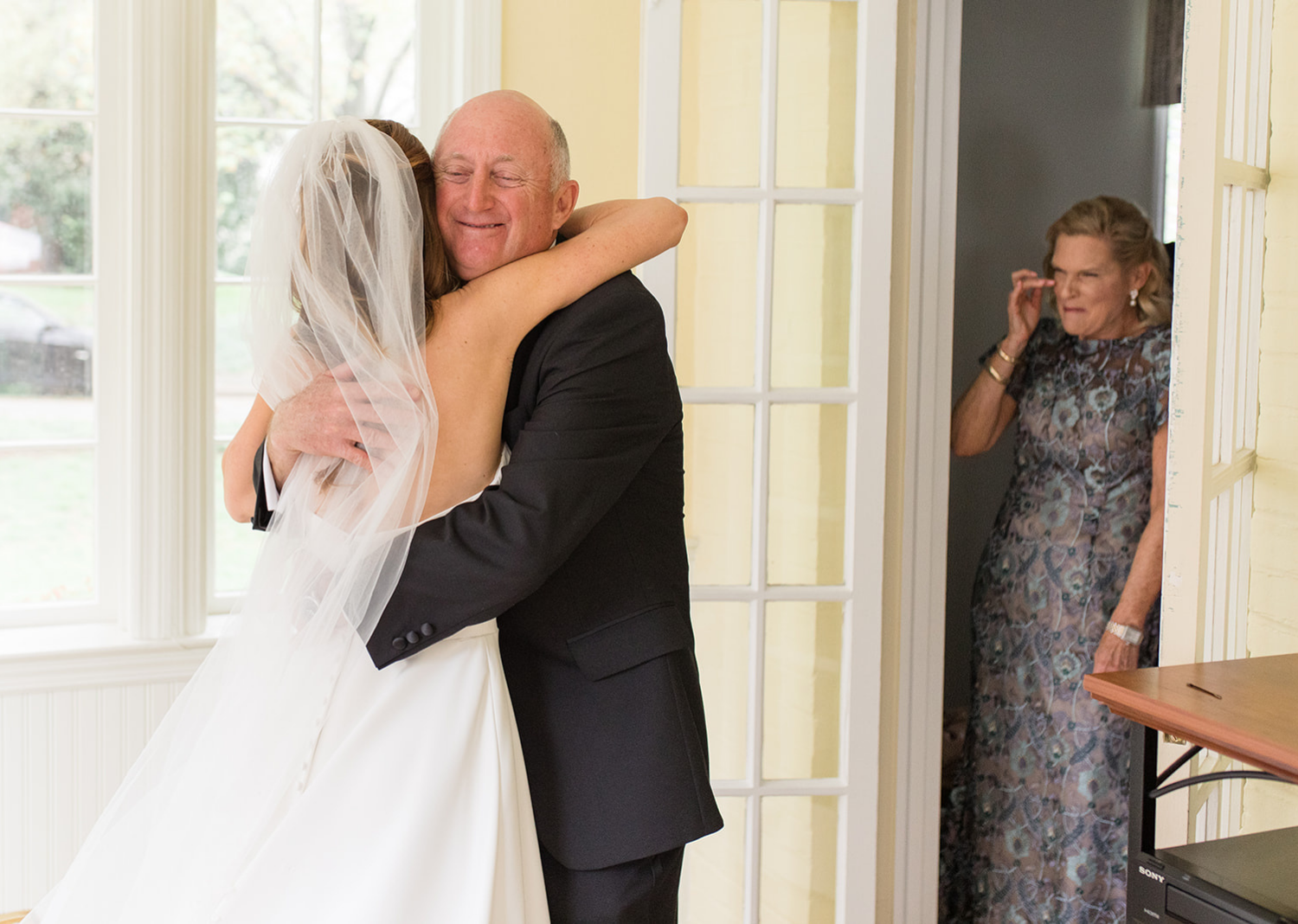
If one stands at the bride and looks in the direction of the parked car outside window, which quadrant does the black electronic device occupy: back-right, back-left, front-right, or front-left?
back-right

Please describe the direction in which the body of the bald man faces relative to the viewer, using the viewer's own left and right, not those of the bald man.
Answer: facing to the left of the viewer

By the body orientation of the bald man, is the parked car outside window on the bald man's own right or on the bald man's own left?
on the bald man's own right

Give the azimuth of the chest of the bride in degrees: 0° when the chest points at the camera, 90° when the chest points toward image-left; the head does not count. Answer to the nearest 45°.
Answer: approximately 225°
